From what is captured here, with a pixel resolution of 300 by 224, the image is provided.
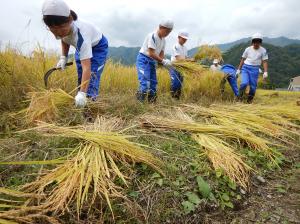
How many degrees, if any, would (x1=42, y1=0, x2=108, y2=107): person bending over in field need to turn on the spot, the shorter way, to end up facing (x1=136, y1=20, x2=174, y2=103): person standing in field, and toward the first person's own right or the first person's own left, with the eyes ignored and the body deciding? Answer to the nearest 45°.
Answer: approximately 180°

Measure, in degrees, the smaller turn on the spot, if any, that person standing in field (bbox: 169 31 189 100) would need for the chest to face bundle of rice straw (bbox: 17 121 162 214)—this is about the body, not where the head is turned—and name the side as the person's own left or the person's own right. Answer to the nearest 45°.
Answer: approximately 45° to the person's own right

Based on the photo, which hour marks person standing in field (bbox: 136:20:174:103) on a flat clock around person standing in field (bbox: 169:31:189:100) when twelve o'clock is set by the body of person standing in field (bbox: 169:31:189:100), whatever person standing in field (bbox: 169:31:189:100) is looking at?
person standing in field (bbox: 136:20:174:103) is roughly at 2 o'clock from person standing in field (bbox: 169:31:189:100).

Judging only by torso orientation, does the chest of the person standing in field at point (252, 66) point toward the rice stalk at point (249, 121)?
yes

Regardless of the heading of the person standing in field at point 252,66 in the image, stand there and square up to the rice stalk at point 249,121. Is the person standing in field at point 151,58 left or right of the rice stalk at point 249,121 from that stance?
right

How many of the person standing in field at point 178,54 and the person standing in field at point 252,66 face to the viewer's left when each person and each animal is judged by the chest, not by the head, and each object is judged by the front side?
0

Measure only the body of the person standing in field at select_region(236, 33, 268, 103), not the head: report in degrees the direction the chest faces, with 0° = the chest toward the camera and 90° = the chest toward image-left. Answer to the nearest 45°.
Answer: approximately 0°

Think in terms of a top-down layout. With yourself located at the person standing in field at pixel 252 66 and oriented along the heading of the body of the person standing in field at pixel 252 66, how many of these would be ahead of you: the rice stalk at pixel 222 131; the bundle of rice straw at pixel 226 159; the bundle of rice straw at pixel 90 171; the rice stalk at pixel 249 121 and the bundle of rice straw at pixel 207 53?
4
